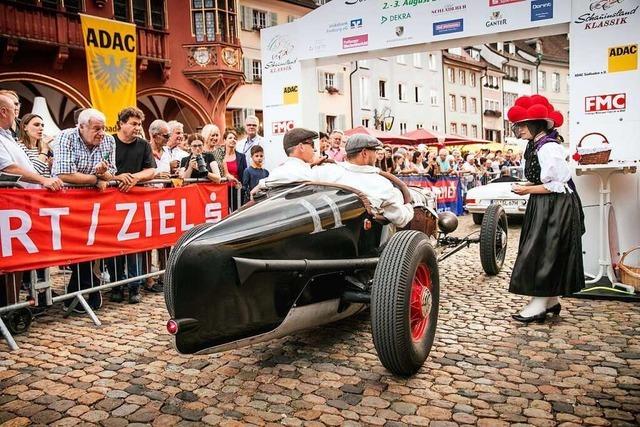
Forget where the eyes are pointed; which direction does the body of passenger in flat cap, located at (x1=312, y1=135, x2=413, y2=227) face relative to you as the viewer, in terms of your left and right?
facing away from the viewer and to the right of the viewer

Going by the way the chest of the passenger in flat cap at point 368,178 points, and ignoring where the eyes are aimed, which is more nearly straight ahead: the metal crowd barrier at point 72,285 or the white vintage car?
the white vintage car

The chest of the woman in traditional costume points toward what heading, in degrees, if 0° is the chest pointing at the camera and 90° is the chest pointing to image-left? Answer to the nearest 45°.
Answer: approximately 90°

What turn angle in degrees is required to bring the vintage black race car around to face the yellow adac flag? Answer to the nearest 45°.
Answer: approximately 90° to its left

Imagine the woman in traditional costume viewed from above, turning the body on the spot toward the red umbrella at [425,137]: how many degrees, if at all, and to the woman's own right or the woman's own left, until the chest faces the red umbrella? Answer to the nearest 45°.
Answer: approximately 90° to the woman's own right

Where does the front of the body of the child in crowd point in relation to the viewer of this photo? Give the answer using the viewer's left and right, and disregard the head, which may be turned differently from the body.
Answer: facing the viewer and to the right of the viewer

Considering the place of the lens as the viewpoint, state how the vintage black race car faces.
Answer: facing away from the viewer and to the right of the viewer

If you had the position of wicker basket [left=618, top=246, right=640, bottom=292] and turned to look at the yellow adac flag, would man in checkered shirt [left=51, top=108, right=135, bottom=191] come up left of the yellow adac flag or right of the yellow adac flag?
left

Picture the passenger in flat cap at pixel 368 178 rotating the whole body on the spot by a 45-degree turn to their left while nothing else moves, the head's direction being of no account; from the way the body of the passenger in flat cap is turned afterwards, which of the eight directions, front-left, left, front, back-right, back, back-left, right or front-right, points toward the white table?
front-right
